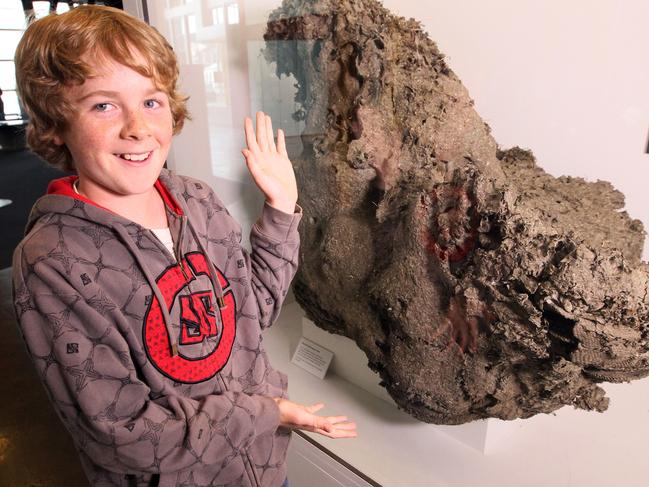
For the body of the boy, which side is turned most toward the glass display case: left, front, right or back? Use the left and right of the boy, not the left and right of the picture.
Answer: left

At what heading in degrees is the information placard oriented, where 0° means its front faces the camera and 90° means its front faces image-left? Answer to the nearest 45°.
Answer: approximately 0°

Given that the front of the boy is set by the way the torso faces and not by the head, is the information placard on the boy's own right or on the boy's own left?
on the boy's own left

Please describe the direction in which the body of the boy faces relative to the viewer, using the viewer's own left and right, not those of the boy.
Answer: facing the viewer and to the right of the viewer

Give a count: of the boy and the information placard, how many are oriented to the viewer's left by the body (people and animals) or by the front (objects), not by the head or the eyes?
0

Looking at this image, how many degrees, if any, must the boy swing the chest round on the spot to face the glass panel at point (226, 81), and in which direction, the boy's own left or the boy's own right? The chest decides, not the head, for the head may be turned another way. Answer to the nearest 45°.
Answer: approximately 135° to the boy's own left

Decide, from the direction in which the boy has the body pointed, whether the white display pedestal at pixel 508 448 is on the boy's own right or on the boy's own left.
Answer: on the boy's own left
